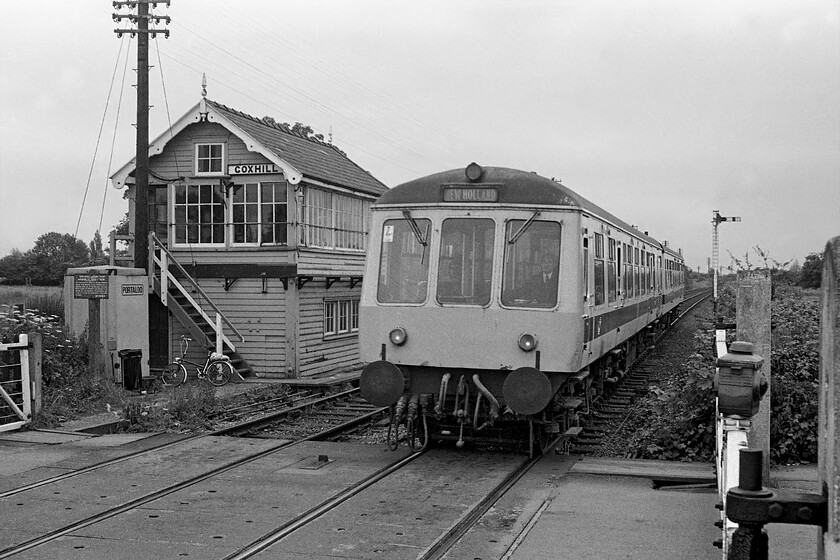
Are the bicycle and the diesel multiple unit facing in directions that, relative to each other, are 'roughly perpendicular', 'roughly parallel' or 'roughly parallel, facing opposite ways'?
roughly perpendicular

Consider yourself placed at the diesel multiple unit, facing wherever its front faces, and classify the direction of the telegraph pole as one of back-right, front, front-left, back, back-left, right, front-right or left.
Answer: back-right

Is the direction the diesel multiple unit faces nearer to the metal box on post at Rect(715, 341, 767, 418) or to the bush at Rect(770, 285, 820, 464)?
the metal box on post

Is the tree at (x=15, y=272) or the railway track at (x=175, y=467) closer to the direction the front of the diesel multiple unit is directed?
the railway track

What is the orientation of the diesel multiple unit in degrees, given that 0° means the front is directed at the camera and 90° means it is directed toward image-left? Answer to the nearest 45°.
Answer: approximately 0°

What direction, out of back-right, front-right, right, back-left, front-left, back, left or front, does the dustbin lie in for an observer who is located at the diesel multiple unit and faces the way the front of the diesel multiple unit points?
back-right
